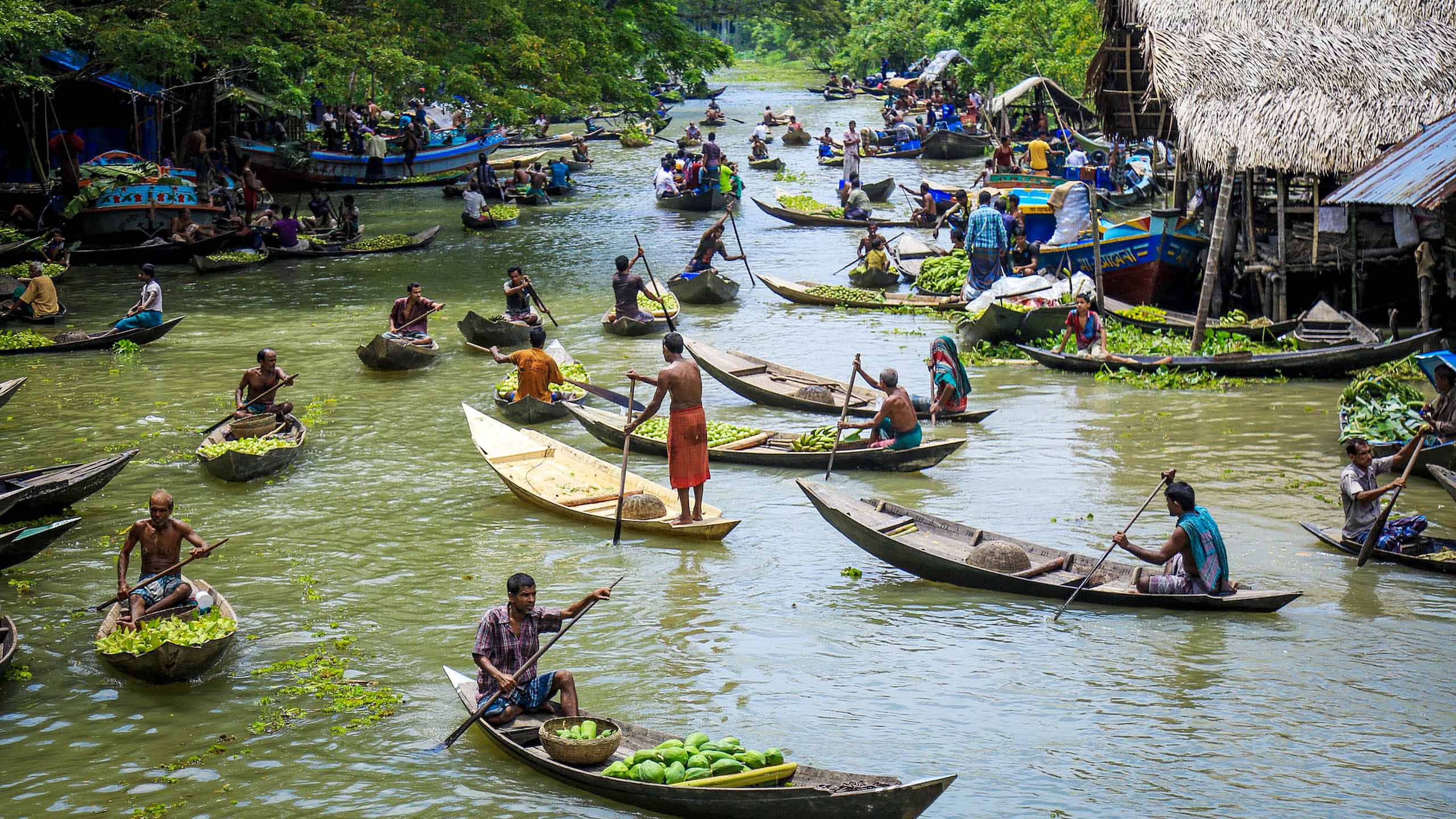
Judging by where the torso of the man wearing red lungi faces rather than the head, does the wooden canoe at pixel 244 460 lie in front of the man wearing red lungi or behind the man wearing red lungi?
in front

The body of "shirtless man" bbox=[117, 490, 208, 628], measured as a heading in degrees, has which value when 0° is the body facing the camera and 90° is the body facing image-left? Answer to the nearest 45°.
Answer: approximately 0°

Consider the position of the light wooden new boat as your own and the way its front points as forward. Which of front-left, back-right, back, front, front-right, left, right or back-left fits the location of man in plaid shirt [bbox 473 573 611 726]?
back-left

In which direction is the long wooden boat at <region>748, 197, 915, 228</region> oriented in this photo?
to the viewer's left

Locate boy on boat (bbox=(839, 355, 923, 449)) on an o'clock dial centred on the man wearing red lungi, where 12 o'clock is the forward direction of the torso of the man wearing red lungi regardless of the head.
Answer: The boy on boat is roughly at 3 o'clock from the man wearing red lungi.

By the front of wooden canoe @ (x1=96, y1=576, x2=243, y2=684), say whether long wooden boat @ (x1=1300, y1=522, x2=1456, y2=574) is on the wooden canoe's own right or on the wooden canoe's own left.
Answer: on the wooden canoe's own left

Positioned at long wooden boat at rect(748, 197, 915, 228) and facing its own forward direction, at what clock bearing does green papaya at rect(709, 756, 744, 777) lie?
The green papaya is roughly at 9 o'clock from the long wooden boat.

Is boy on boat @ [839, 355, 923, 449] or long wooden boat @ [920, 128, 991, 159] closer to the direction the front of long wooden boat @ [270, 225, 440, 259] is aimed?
the long wooden boat

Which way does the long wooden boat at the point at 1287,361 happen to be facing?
to the viewer's right

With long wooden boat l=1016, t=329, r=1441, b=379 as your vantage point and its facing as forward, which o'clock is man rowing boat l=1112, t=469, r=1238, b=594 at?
The man rowing boat is roughly at 3 o'clock from the long wooden boat.

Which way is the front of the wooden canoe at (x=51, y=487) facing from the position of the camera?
facing away from the viewer and to the right of the viewer

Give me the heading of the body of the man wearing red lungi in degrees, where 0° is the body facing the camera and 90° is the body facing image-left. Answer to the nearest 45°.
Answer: approximately 135°

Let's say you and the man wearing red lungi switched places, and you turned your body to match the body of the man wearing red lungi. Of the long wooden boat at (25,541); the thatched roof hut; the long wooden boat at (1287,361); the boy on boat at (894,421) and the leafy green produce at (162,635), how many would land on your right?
3

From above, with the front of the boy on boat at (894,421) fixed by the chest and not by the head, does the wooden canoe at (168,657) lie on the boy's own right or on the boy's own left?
on the boy's own left

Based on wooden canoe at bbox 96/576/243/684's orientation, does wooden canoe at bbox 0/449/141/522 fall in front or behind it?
behind

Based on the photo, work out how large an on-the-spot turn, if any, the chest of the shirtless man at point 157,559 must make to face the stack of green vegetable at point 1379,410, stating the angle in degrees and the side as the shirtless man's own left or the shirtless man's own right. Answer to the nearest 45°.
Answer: approximately 90° to the shirtless man's own left
